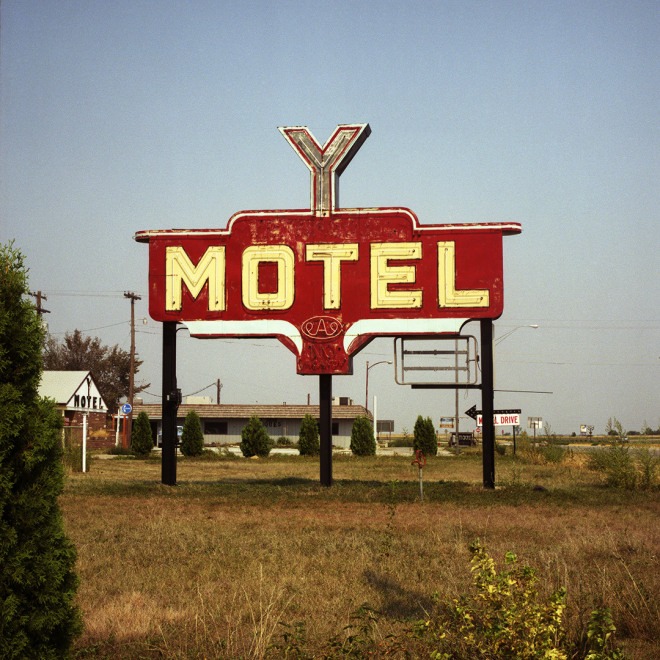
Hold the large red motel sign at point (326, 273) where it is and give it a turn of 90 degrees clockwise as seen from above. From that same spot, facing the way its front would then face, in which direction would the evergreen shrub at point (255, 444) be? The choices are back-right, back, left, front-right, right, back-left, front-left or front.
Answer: right

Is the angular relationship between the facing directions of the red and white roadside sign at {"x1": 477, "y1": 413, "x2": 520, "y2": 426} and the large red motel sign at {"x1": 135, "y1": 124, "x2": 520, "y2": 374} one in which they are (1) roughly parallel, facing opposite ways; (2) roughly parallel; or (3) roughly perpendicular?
roughly parallel

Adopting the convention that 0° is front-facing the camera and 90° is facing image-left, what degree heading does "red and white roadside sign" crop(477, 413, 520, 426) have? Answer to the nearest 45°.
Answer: approximately 0°

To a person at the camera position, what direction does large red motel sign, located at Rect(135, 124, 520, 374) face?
facing the viewer

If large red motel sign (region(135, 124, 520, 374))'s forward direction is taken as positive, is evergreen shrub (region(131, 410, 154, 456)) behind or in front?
behind

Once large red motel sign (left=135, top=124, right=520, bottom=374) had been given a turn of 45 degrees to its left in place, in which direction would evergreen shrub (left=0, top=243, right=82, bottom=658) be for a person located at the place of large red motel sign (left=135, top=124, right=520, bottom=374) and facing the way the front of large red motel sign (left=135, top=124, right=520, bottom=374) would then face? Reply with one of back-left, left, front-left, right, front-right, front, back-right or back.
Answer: front-right

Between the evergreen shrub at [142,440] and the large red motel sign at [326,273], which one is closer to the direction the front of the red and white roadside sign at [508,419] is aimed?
the large red motel sign

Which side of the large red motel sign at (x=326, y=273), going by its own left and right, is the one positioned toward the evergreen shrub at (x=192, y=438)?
back

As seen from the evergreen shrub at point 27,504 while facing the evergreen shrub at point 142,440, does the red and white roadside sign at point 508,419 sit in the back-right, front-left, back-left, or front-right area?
front-right

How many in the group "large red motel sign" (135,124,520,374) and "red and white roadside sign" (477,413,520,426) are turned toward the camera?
2
